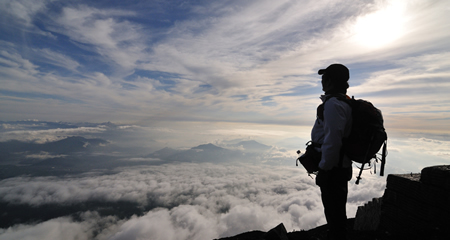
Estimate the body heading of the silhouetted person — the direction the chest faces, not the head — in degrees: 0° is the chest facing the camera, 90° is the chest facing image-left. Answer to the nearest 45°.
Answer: approximately 90°

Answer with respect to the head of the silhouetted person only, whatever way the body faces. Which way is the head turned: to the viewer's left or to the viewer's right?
to the viewer's left
